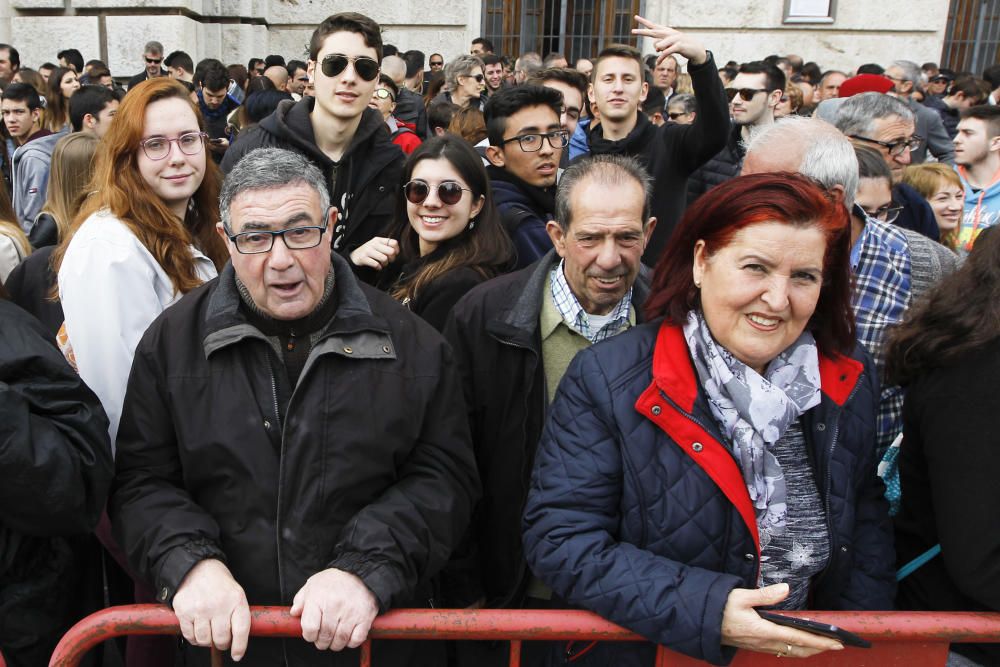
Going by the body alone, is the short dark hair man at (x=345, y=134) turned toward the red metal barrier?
yes

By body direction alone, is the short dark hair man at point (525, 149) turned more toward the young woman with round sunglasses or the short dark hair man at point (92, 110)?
the young woman with round sunglasses

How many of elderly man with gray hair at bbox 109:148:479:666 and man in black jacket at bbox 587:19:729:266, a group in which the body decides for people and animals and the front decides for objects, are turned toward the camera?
2

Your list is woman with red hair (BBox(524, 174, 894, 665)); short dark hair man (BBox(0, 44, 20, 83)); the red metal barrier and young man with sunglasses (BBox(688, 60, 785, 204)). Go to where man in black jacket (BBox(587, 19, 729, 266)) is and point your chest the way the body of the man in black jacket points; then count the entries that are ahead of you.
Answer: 2

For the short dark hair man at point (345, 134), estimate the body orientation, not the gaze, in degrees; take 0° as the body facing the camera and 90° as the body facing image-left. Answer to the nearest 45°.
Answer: approximately 0°

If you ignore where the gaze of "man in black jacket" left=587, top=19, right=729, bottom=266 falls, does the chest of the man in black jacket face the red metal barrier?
yes

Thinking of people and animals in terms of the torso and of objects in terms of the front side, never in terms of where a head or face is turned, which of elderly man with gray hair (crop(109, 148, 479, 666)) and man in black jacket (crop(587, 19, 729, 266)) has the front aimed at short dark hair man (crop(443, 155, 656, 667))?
the man in black jacket

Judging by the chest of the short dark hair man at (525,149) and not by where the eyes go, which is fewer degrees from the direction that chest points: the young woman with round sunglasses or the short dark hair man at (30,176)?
the young woman with round sunglasses

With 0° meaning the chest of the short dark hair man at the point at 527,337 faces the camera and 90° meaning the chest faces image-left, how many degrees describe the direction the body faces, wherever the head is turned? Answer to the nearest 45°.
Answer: approximately 315°
